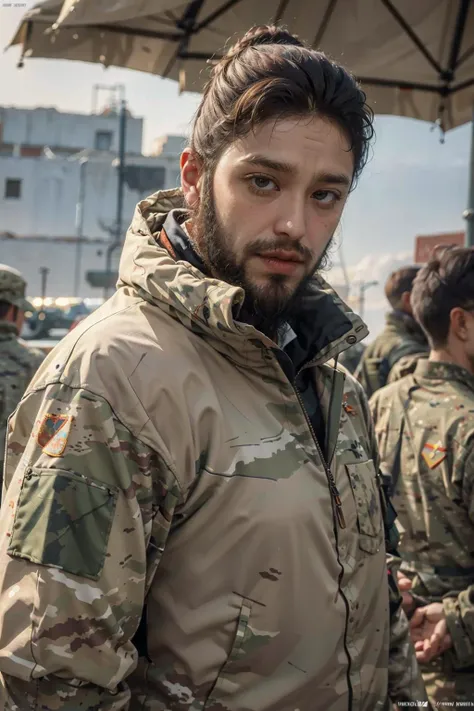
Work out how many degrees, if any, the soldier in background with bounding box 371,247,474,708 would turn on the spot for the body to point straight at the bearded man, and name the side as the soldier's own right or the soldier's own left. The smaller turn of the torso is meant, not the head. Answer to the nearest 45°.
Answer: approximately 135° to the soldier's own right

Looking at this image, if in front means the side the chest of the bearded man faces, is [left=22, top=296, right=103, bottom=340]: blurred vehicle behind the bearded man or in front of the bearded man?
behind

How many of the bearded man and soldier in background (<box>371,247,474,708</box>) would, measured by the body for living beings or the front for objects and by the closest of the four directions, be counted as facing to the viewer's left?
0

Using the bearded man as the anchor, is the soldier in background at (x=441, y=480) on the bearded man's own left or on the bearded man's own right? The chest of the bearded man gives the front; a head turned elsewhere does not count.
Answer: on the bearded man's own left

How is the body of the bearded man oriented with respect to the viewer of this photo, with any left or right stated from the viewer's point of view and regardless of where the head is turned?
facing the viewer and to the right of the viewer

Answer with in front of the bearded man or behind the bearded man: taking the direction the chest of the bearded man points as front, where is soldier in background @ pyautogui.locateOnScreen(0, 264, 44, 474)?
behind

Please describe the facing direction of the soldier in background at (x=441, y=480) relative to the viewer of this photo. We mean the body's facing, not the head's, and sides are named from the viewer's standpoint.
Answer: facing away from the viewer and to the right of the viewer
